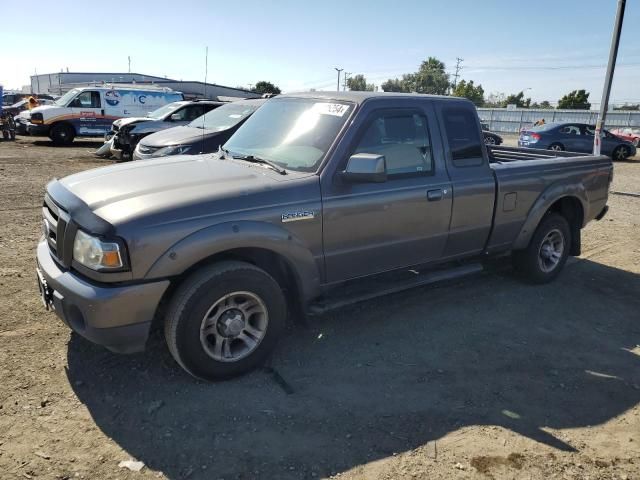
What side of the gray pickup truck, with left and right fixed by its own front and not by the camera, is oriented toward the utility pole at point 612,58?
back

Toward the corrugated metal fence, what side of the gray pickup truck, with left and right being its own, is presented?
back

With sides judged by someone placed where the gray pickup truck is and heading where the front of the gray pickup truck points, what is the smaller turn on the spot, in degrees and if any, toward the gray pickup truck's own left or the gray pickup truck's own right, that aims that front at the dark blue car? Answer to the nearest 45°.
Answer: approximately 180°

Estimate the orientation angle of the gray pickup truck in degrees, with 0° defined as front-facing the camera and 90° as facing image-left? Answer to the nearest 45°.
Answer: approximately 45°

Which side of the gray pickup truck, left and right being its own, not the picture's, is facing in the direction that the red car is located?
back
